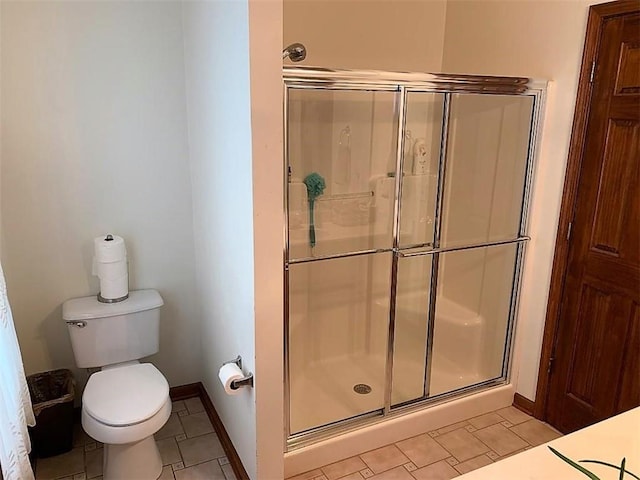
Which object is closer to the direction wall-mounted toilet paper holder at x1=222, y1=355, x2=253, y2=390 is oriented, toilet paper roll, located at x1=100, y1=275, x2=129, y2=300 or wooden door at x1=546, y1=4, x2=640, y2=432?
the toilet paper roll

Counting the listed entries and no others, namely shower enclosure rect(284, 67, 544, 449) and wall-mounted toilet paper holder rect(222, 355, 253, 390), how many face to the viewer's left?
1

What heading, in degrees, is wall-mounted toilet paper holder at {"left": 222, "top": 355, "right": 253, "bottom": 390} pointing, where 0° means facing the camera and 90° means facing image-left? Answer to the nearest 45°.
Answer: approximately 90°

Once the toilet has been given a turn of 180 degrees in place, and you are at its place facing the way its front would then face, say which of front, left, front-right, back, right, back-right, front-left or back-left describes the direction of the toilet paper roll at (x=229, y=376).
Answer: back-right

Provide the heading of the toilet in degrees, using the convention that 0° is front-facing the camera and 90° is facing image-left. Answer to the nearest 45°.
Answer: approximately 0°

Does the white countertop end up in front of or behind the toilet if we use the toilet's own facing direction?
in front

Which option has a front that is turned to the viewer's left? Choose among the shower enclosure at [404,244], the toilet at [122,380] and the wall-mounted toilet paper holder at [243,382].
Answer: the wall-mounted toilet paper holder

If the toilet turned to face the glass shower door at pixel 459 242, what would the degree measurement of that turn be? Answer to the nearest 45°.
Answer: approximately 90° to its left

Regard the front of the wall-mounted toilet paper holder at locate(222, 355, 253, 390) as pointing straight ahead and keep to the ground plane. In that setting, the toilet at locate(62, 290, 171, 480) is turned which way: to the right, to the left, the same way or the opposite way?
to the left

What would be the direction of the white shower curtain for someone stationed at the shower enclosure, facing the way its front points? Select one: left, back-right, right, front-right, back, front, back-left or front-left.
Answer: right

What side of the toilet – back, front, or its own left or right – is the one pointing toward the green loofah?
left

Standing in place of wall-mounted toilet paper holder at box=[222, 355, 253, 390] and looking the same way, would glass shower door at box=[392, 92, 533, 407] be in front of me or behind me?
behind

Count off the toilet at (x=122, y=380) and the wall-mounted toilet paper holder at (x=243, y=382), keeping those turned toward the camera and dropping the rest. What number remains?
1

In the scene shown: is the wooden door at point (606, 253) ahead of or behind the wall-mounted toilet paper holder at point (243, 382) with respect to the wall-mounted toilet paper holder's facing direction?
behind
